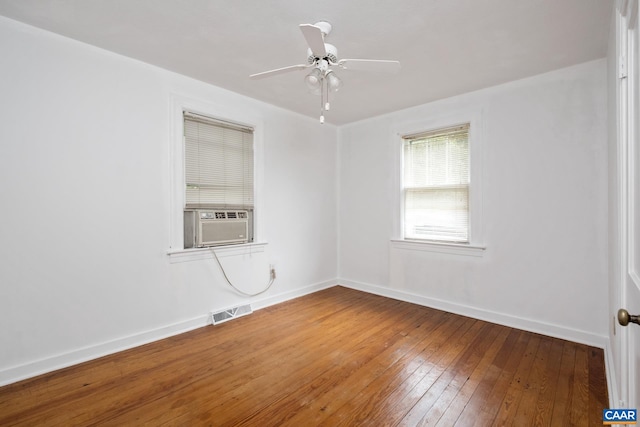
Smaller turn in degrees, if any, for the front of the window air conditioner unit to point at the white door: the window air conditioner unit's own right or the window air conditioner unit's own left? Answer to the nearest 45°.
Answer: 0° — it already faces it

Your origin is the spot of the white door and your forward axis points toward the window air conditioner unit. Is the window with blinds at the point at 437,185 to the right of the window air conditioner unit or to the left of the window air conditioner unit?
right

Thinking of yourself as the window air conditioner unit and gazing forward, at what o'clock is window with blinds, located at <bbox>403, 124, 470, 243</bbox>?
The window with blinds is roughly at 11 o'clock from the window air conditioner unit.

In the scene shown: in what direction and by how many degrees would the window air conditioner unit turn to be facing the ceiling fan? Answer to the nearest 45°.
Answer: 0° — it already faces it
